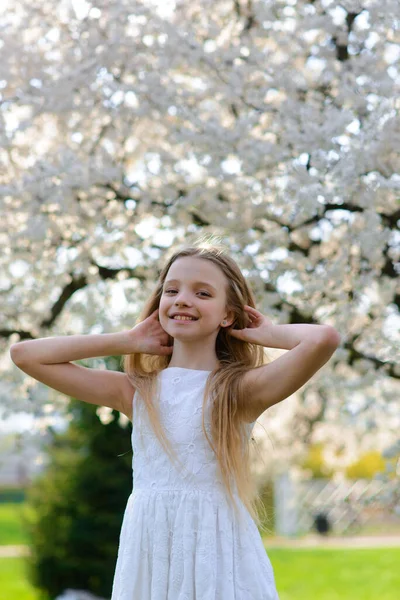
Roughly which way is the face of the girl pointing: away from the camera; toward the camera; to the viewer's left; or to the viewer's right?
toward the camera

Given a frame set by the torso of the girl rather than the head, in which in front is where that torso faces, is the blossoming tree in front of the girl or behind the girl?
behind

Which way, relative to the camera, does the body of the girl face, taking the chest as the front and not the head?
toward the camera
